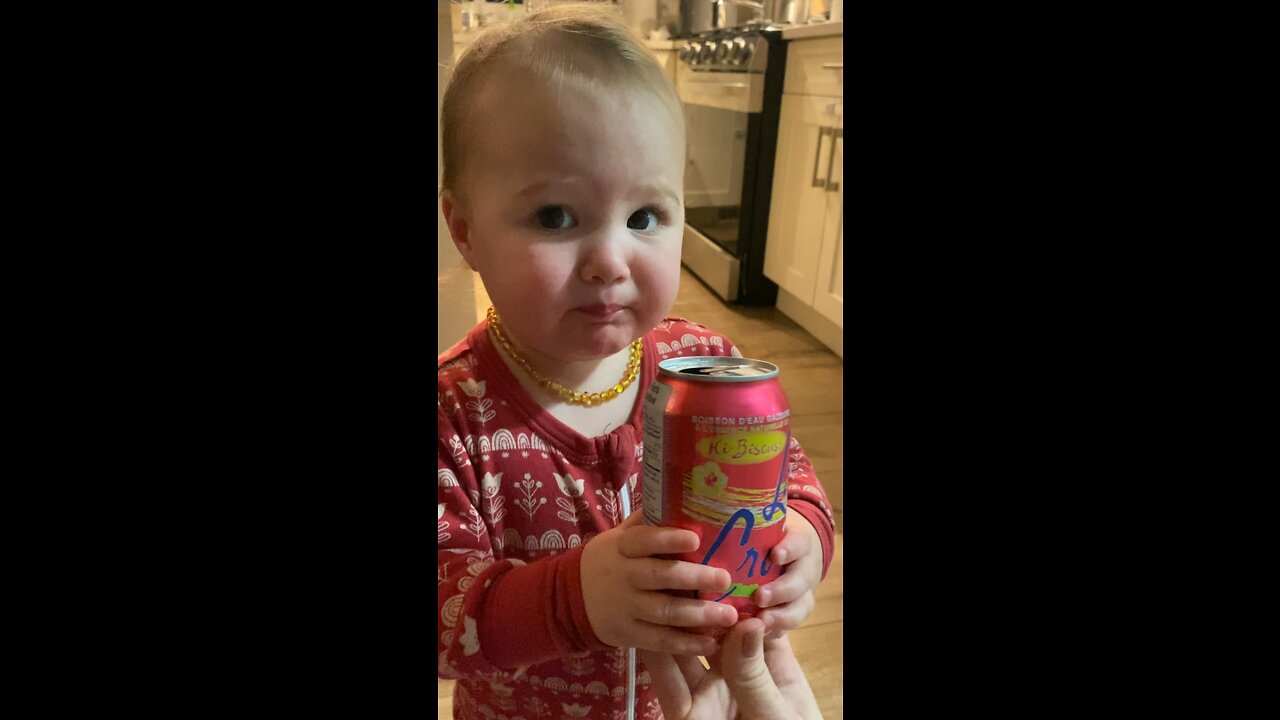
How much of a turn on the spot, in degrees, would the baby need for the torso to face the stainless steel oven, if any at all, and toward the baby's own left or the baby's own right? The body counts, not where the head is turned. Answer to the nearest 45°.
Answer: approximately 135° to the baby's own left

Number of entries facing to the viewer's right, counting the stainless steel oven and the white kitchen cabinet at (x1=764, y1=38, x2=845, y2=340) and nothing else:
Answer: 0

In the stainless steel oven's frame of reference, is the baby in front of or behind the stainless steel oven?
in front

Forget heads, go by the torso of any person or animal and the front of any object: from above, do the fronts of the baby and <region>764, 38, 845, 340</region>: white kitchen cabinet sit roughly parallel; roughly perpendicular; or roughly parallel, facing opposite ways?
roughly perpendicular

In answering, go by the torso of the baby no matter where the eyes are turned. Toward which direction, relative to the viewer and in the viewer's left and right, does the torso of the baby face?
facing the viewer and to the right of the viewer

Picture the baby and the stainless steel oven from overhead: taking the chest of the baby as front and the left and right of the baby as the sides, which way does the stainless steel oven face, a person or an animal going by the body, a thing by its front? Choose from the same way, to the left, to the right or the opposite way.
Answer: to the right

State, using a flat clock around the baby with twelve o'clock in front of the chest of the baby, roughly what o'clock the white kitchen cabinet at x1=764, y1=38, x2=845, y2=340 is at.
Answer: The white kitchen cabinet is roughly at 8 o'clock from the baby.

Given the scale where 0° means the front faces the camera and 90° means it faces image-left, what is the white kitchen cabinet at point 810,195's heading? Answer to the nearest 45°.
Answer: approximately 45°

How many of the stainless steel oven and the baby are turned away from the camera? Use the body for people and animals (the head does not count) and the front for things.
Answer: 0

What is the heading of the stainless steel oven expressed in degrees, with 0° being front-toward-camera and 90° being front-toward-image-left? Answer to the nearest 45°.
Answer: approximately 45°

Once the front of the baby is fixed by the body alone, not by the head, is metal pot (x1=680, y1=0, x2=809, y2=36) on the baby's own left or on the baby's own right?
on the baby's own left
